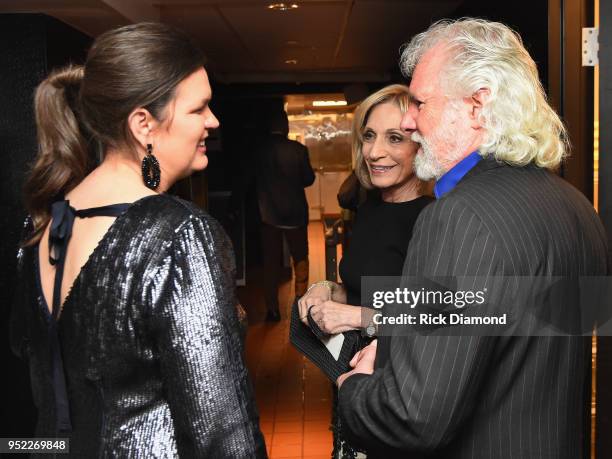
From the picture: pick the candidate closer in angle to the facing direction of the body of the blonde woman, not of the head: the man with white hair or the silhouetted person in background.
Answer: the man with white hair

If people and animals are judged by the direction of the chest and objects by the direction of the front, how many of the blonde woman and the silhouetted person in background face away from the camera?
1

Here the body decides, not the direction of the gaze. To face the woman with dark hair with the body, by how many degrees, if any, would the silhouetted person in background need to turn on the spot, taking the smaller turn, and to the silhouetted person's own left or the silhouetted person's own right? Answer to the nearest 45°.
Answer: approximately 180°

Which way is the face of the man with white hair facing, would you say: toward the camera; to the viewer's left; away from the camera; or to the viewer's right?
to the viewer's left

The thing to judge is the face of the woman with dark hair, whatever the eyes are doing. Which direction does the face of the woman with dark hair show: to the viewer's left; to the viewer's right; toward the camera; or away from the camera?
to the viewer's right

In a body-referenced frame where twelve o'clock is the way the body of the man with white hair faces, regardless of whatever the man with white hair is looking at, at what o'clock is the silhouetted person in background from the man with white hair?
The silhouetted person in background is roughly at 1 o'clock from the man with white hair.

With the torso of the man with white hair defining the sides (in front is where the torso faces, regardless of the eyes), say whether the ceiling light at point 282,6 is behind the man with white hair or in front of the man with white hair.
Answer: in front

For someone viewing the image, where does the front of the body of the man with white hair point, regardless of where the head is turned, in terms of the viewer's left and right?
facing away from the viewer and to the left of the viewer

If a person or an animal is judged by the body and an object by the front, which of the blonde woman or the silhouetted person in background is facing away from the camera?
the silhouetted person in background

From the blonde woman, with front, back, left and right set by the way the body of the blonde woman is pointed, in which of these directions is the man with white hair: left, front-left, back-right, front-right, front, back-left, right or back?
front-left

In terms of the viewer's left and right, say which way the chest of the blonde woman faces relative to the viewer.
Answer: facing the viewer and to the left of the viewer

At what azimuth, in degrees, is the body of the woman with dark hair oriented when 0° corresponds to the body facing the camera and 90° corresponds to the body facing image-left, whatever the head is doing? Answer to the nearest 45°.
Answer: approximately 225°

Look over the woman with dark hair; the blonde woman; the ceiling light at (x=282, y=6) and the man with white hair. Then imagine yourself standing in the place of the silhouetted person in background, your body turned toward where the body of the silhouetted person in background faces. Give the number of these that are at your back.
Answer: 4

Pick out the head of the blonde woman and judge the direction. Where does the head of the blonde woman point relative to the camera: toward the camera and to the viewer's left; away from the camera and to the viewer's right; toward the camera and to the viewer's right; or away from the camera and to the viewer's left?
toward the camera and to the viewer's left

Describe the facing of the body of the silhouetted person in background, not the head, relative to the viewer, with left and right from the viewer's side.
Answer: facing away from the viewer

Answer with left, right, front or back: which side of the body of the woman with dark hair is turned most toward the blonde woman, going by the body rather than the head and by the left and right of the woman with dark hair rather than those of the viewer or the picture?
front

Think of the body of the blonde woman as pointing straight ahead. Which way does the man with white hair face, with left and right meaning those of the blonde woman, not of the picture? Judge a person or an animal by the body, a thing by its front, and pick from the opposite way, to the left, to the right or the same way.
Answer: to the right
